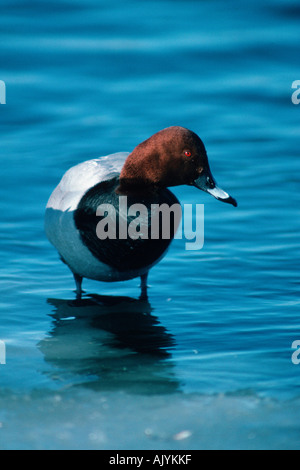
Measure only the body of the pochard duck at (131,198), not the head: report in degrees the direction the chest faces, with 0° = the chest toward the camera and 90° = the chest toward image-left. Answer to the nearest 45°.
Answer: approximately 315°
